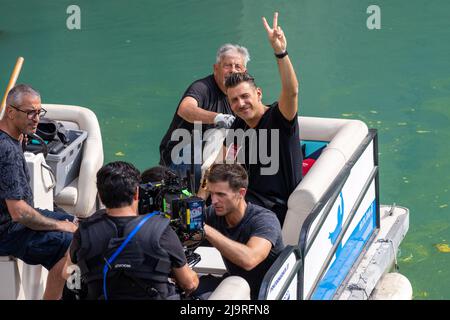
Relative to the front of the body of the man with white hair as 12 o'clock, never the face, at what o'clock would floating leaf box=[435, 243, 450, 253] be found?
The floating leaf is roughly at 10 o'clock from the man with white hair.

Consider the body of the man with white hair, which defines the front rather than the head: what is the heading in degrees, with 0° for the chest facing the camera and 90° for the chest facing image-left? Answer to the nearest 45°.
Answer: approximately 315°

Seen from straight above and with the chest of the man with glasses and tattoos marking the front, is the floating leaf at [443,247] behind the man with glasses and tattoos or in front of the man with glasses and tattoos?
in front

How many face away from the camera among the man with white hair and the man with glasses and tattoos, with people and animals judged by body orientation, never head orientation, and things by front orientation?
0

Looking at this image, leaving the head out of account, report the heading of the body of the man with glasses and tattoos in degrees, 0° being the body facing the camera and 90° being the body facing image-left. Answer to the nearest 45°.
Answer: approximately 270°

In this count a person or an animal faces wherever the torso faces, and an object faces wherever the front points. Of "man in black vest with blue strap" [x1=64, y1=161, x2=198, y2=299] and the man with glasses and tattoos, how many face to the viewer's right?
1

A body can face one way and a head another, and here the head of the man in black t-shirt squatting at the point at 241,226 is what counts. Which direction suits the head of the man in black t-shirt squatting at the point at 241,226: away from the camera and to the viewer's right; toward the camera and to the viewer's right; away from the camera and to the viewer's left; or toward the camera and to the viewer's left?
toward the camera and to the viewer's left

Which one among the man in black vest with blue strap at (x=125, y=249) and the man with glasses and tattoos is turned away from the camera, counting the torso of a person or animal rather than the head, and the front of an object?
the man in black vest with blue strap

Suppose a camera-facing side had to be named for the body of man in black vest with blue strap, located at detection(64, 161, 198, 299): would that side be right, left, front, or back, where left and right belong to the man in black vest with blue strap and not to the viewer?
back

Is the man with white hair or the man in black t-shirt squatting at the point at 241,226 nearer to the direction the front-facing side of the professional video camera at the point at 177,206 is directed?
the man with white hair

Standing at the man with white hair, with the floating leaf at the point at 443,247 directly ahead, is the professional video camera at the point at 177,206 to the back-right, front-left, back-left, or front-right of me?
back-right

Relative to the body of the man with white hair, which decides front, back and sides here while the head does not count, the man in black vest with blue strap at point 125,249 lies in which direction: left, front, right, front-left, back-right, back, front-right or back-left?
front-right
